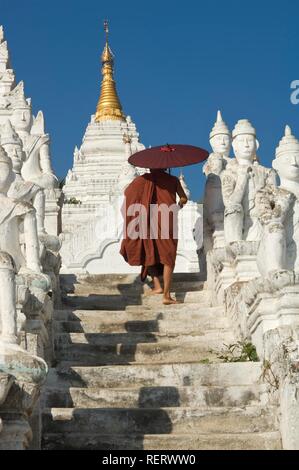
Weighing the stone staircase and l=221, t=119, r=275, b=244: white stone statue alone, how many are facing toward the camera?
2

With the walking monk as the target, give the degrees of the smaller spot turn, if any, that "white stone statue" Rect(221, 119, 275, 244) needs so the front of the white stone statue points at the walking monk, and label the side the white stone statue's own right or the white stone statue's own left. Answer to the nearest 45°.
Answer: approximately 90° to the white stone statue's own right

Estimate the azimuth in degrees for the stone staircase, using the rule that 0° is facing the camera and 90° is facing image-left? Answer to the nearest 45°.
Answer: approximately 0°

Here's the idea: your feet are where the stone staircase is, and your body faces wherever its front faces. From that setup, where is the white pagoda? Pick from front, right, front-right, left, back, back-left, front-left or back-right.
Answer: back

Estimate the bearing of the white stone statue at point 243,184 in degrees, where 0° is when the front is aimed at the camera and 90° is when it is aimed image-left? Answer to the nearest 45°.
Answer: approximately 0°

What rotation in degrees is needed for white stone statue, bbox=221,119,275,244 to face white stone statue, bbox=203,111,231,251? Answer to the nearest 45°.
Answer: approximately 135° to its right
